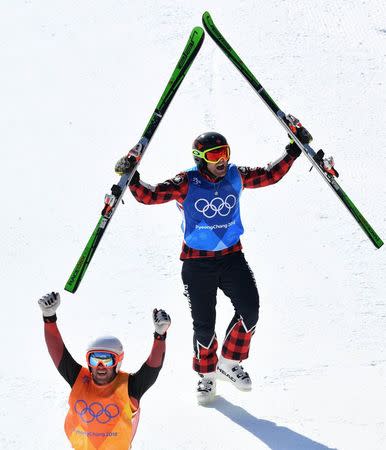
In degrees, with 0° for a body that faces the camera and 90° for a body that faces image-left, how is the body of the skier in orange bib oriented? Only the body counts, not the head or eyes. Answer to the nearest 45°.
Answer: approximately 0°
